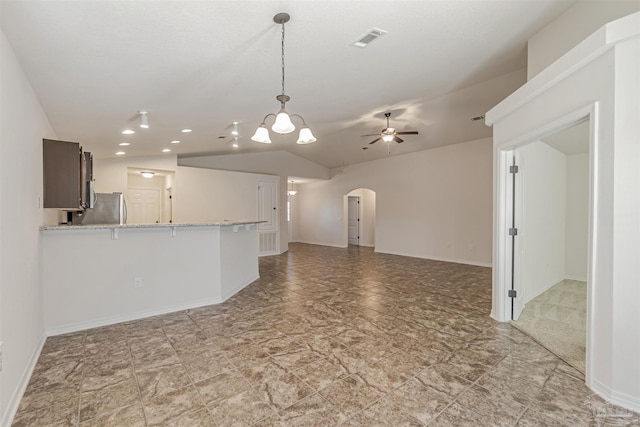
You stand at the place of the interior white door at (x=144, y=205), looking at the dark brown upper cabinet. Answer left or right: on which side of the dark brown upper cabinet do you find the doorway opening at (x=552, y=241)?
left

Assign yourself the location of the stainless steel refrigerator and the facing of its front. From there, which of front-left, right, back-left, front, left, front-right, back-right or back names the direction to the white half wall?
right

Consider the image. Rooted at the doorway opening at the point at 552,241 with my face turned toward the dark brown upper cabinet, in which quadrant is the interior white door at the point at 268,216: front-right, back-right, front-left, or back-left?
front-right

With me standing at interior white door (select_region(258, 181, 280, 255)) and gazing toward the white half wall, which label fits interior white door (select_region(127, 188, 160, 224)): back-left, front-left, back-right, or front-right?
back-right

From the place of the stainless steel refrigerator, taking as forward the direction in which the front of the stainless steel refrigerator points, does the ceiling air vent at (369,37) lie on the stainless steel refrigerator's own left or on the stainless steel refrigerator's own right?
on the stainless steel refrigerator's own right

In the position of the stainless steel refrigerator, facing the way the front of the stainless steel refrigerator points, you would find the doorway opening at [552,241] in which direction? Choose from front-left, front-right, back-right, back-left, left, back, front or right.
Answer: front-right

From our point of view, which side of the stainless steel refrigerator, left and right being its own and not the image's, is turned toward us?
right

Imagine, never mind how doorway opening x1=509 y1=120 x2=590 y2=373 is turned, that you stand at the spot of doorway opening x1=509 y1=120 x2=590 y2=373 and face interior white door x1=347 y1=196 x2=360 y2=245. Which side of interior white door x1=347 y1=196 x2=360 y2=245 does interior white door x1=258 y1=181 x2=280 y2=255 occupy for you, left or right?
left

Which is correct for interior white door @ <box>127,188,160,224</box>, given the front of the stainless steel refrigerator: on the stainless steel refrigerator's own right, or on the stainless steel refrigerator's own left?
on the stainless steel refrigerator's own left

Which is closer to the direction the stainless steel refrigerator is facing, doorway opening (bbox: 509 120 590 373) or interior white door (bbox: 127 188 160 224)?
the doorway opening

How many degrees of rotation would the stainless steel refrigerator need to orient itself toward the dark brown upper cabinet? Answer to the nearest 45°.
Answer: approximately 90° to its right

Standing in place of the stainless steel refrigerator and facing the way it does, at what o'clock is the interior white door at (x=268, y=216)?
The interior white door is roughly at 11 o'clock from the stainless steel refrigerator.

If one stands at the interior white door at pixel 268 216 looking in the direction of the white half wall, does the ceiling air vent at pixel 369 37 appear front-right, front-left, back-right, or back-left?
front-left

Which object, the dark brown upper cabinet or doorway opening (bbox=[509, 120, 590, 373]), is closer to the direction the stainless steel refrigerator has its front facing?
the doorway opening

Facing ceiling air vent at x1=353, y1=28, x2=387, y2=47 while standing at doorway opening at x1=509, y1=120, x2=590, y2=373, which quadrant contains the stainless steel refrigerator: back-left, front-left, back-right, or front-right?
front-right
